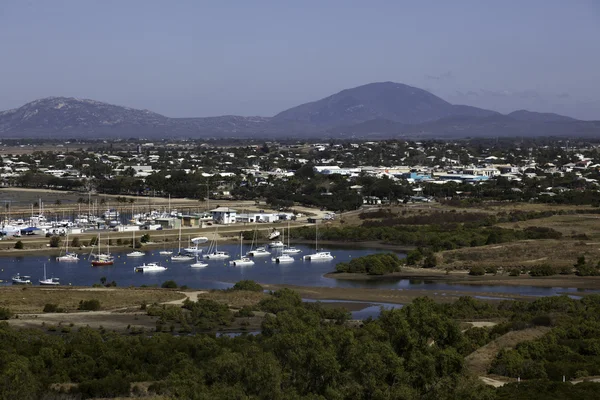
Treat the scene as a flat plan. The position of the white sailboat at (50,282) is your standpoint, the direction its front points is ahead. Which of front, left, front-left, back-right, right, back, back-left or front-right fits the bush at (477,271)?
back

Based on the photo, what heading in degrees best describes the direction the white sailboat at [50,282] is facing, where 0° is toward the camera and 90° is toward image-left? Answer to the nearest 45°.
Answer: approximately 90°

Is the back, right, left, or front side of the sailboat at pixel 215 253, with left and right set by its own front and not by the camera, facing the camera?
left

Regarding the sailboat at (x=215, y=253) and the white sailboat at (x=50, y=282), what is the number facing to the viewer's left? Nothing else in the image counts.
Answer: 2

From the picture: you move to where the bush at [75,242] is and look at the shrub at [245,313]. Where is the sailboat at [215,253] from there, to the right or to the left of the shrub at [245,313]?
left

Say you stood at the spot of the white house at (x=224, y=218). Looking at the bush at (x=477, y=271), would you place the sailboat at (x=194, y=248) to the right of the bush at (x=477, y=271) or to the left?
right

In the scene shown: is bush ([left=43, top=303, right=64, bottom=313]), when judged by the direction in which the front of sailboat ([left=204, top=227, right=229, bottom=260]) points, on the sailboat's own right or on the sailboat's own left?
on the sailboat's own left

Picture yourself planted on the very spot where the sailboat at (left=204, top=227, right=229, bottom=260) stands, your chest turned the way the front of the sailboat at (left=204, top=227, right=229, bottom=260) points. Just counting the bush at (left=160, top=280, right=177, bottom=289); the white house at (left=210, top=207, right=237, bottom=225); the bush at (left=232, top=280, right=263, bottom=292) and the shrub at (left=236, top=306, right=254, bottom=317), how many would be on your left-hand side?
3

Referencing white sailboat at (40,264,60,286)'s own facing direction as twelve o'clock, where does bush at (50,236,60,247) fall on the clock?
The bush is roughly at 3 o'clock from the white sailboat.

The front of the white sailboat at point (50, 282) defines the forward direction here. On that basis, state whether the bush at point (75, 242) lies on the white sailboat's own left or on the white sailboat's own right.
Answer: on the white sailboat's own right
